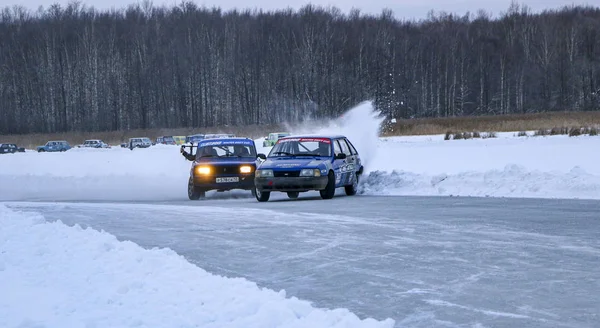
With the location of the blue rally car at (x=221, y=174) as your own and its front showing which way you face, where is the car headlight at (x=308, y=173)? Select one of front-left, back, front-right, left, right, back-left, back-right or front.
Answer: front-left

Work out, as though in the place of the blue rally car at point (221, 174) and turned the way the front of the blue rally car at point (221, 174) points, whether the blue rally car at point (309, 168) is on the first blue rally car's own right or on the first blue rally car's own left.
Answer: on the first blue rally car's own left

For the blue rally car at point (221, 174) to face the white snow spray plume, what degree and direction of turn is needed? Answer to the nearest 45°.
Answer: approximately 135° to its left

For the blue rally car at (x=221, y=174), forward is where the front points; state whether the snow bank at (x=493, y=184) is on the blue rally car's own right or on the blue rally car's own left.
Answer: on the blue rally car's own left

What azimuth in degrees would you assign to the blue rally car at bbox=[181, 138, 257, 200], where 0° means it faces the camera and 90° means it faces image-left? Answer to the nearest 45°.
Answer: approximately 0°

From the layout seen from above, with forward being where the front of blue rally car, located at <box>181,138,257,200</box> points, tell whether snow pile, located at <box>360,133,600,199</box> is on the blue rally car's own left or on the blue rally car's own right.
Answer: on the blue rally car's own left
